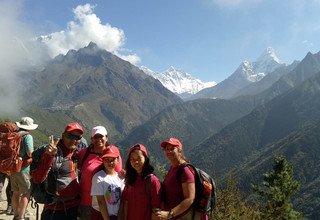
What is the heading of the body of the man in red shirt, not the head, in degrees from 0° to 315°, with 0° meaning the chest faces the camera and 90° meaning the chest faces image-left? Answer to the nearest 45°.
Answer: approximately 315°

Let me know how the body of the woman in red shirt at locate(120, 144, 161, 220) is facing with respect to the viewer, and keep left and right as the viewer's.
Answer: facing the viewer

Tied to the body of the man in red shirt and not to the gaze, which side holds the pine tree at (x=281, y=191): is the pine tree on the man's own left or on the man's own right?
on the man's own left

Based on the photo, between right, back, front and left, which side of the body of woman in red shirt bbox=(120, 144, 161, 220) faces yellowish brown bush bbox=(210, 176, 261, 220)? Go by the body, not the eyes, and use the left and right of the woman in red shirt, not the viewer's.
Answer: back

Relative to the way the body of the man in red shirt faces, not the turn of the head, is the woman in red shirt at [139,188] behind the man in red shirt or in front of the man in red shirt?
in front

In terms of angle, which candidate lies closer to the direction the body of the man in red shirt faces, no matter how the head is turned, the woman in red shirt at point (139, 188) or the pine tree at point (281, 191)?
the woman in red shirt

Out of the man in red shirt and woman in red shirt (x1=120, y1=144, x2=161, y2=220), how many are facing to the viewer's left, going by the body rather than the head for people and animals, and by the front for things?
0

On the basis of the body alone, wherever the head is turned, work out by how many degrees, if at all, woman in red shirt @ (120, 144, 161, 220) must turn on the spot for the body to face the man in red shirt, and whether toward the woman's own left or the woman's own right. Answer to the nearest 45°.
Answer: approximately 90° to the woman's own right

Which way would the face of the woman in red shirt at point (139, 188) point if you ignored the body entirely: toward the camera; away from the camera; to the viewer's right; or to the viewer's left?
toward the camera

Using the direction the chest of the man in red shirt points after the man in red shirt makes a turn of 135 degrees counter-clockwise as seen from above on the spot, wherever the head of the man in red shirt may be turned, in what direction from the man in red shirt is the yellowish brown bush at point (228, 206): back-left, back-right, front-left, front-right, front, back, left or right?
front-right

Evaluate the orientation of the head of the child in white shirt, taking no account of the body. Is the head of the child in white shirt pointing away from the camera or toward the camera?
toward the camera
